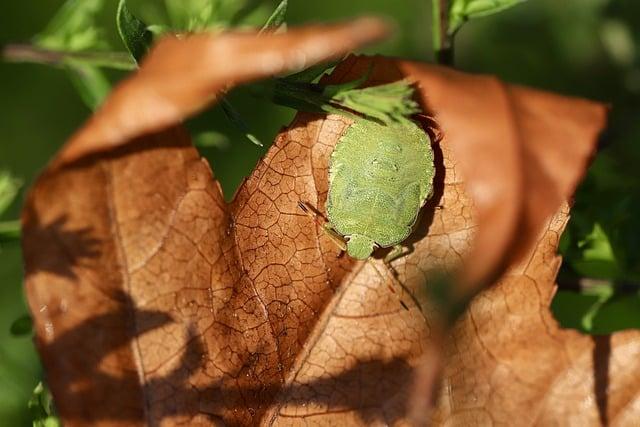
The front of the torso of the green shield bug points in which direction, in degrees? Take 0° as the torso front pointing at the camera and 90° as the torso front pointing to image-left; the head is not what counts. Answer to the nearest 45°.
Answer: approximately 0°

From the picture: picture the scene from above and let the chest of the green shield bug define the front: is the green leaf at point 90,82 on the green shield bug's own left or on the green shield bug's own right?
on the green shield bug's own right

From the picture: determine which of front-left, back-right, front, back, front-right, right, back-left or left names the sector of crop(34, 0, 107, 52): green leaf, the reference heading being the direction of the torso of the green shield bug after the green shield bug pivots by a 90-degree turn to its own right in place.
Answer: front-right

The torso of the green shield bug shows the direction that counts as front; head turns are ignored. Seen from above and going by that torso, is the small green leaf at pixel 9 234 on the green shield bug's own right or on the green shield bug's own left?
on the green shield bug's own right

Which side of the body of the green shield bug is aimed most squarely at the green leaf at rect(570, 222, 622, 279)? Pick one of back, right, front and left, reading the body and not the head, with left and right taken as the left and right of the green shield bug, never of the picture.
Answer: left
